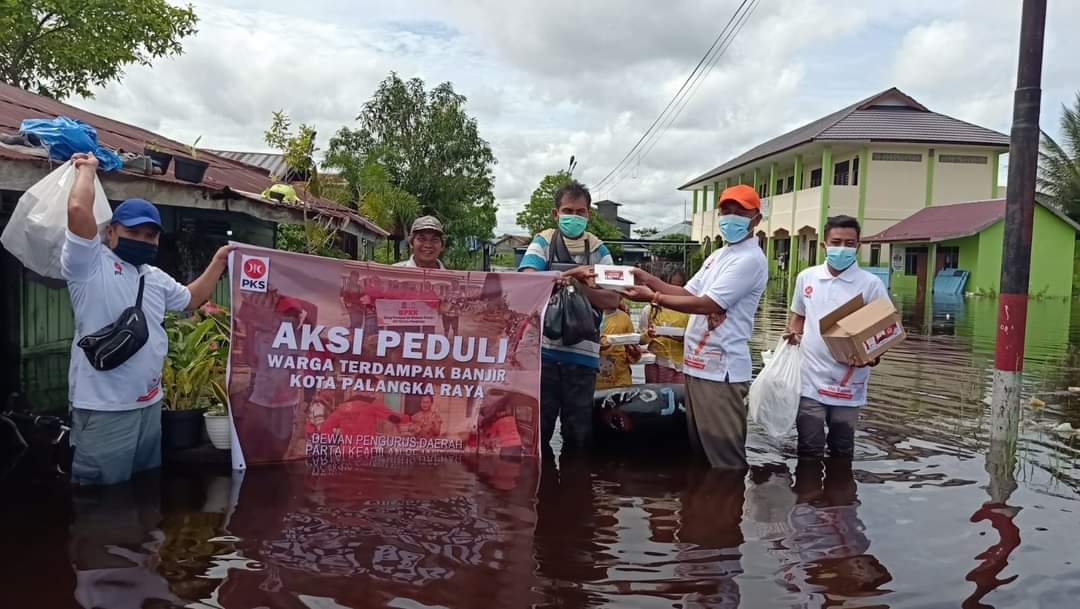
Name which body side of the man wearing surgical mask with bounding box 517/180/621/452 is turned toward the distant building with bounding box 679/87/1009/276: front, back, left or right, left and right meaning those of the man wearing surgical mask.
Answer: back

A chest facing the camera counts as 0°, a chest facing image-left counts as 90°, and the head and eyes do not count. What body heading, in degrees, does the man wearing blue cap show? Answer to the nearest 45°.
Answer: approximately 315°

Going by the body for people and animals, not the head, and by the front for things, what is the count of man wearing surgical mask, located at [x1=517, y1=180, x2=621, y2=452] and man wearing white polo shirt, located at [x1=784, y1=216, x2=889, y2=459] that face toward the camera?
2

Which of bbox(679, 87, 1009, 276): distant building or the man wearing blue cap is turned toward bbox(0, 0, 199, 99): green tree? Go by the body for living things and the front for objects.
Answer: the distant building

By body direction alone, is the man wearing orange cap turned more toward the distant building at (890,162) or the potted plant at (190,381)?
the potted plant

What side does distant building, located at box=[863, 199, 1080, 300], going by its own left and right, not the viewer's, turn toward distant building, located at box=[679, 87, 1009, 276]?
right

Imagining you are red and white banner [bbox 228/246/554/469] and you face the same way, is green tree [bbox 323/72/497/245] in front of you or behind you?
behind

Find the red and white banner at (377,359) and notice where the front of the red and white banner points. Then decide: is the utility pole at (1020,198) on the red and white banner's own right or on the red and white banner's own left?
on the red and white banner's own left

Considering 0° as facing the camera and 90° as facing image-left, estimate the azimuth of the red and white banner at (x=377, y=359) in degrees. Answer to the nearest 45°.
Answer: approximately 0°
